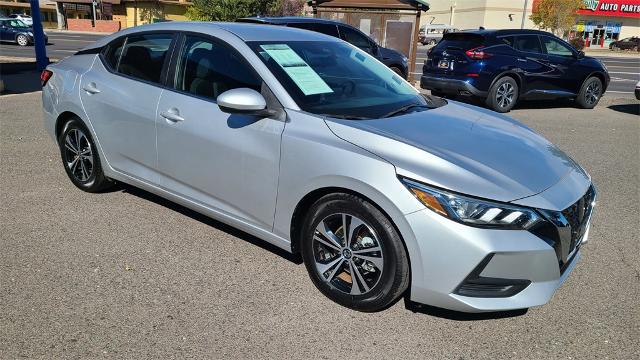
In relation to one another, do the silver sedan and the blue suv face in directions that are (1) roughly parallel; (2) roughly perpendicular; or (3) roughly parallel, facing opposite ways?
roughly perpendicular

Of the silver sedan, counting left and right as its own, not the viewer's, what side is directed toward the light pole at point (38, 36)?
back

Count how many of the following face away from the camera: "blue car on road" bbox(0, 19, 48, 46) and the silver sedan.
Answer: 0

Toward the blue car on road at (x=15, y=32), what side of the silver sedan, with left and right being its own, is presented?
back

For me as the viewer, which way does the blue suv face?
facing away from the viewer and to the right of the viewer

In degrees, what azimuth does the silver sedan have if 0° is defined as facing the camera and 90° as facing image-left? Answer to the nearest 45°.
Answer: approximately 315°
